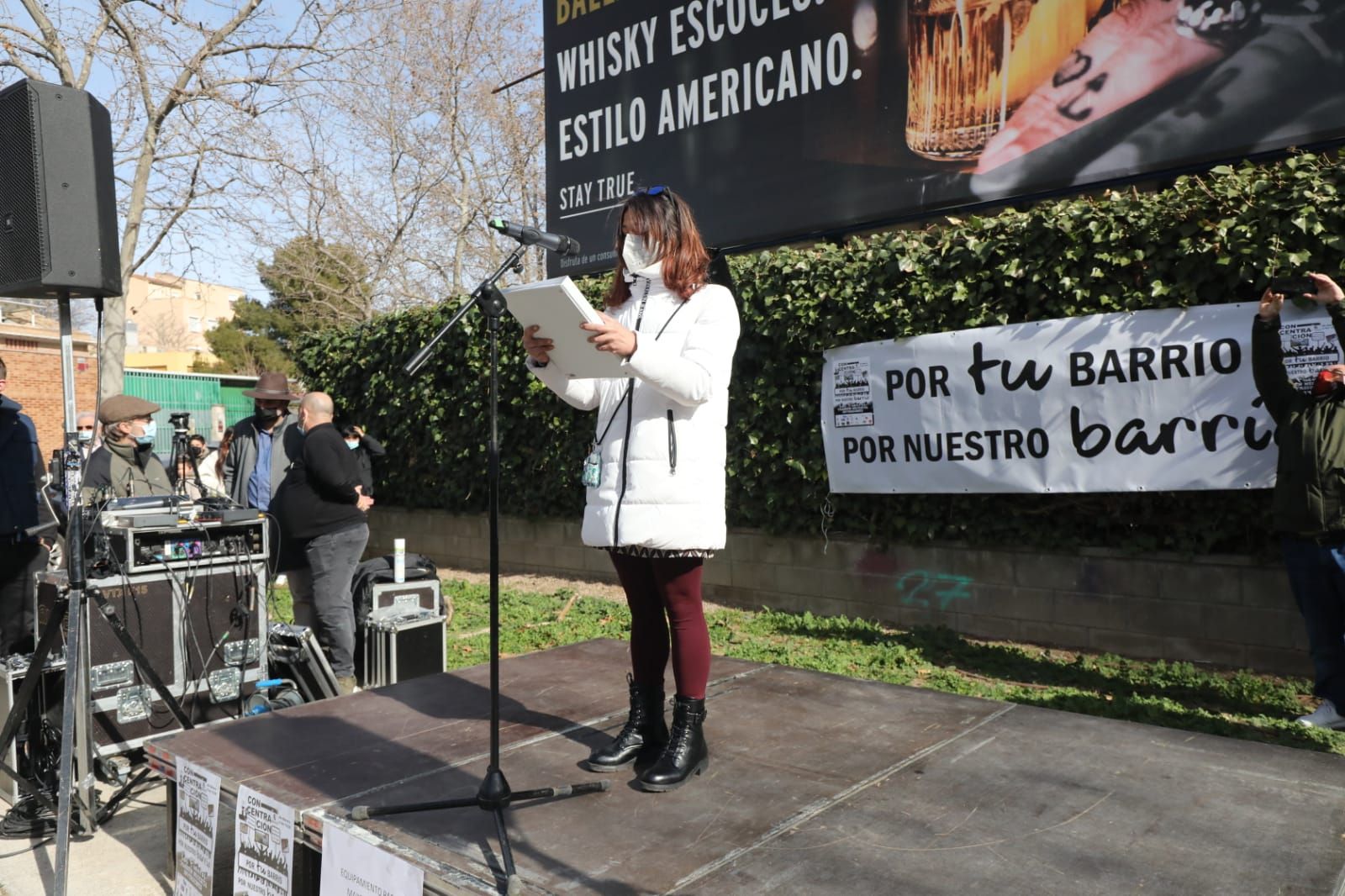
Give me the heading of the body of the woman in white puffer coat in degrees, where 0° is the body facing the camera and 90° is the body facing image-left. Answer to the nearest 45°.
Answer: approximately 45°

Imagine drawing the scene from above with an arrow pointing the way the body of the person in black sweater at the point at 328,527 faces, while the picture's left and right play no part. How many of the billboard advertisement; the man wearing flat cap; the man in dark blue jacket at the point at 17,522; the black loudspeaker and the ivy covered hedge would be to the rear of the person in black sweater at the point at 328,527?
2

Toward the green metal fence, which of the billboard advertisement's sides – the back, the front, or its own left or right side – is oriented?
right

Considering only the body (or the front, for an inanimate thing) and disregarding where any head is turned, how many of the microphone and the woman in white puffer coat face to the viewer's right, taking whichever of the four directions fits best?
1

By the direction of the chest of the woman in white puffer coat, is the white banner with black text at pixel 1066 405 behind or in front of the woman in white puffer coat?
behind

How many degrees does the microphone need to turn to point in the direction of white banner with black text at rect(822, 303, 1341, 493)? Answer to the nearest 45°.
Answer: approximately 45° to its left

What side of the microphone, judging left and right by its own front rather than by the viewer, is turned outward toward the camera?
right
